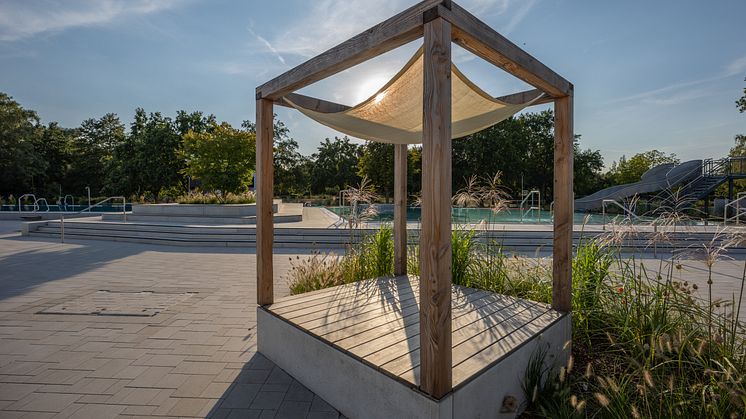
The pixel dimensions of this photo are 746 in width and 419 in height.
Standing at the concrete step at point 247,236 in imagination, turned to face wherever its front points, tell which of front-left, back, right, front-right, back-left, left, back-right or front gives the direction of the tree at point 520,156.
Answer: back-left

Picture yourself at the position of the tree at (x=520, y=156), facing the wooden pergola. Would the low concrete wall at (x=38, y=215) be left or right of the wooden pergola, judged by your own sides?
right

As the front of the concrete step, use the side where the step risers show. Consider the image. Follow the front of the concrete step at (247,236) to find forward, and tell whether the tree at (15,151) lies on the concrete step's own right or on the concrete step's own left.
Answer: on the concrete step's own right

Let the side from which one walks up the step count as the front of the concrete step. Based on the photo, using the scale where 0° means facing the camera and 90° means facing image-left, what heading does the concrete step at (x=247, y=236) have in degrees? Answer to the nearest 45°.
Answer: approximately 0°

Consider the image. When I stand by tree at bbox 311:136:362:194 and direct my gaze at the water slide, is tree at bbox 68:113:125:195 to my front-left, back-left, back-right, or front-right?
back-right

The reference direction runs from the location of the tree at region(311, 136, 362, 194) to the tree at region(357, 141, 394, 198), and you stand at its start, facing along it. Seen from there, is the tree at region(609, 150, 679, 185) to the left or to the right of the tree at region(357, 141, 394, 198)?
left

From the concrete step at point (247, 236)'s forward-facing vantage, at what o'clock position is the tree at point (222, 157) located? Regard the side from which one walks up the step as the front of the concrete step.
The tree is roughly at 5 o'clock from the concrete step.

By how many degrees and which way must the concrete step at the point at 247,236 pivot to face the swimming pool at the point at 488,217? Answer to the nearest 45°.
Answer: approximately 90° to its left

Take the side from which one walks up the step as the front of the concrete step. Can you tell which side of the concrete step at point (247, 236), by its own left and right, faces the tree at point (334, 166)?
back

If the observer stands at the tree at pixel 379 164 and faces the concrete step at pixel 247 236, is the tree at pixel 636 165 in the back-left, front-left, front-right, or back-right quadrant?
back-left

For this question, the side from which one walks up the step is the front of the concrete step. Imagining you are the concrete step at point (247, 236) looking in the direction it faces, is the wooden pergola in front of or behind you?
in front

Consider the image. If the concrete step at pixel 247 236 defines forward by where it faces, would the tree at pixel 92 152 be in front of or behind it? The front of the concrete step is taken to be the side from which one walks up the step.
behind

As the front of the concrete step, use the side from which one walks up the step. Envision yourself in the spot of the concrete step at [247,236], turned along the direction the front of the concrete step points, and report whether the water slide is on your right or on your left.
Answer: on your left
